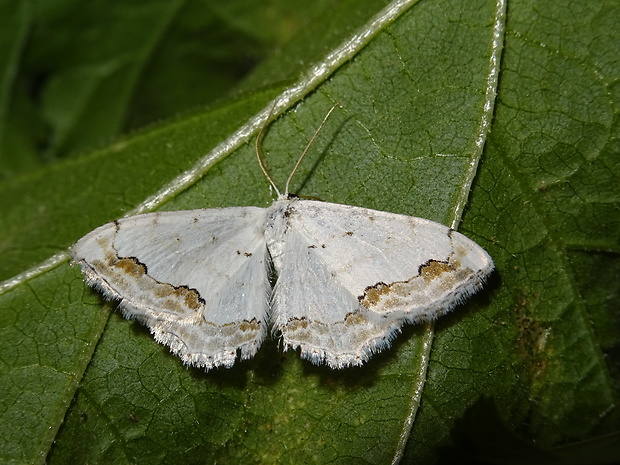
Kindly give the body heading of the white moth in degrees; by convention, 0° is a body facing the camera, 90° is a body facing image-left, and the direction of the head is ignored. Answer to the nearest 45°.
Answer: approximately 180°
